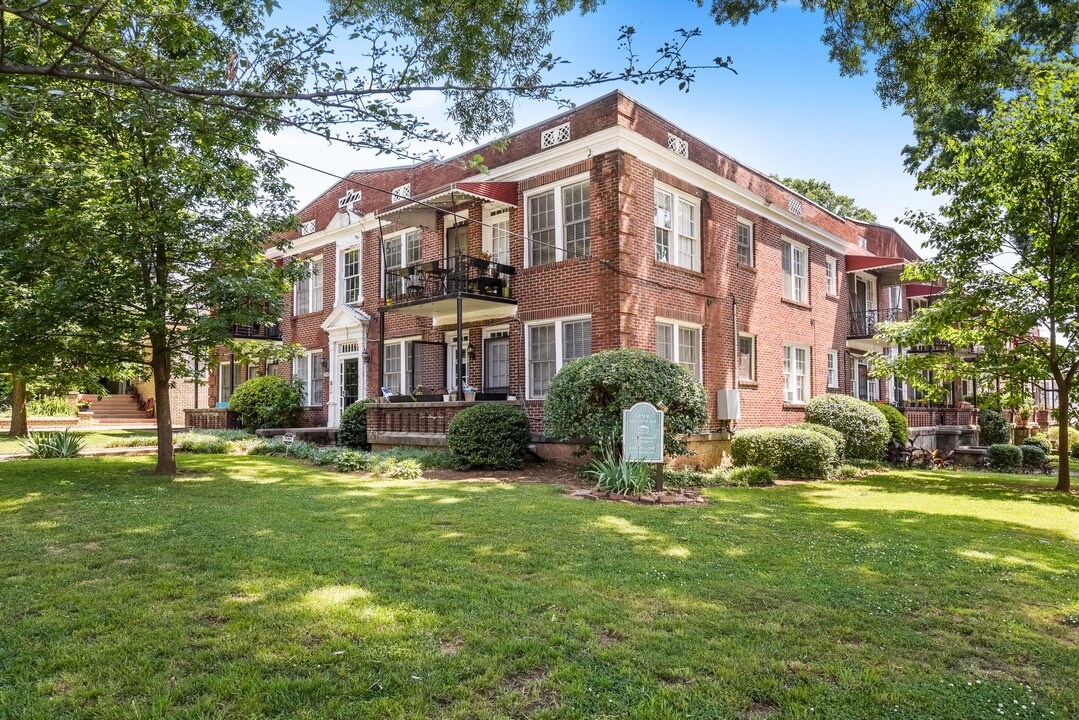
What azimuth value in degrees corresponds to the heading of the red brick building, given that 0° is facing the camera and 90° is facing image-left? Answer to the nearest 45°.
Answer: approximately 45°

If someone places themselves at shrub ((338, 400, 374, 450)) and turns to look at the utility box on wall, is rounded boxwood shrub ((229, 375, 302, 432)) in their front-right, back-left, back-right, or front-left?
back-left

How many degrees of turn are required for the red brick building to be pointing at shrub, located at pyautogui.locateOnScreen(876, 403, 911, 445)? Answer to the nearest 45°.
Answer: approximately 90° to its left

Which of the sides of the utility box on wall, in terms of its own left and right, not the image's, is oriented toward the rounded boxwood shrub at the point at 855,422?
left

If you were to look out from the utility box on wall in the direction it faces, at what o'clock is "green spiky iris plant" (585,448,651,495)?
The green spiky iris plant is roughly at 2 o'clock from the utility box on wall.

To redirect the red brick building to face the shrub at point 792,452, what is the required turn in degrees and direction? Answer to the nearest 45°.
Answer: approximately 90° to its left

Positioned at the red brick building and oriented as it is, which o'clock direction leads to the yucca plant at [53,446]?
The yucca plant is roughly at 1 o'clock from the red brick building.

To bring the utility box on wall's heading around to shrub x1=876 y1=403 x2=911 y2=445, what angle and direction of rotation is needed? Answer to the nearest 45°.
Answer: approximately 90° to its left

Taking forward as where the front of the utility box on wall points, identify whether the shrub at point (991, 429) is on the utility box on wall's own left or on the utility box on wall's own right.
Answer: on the utility box on wall's own left
